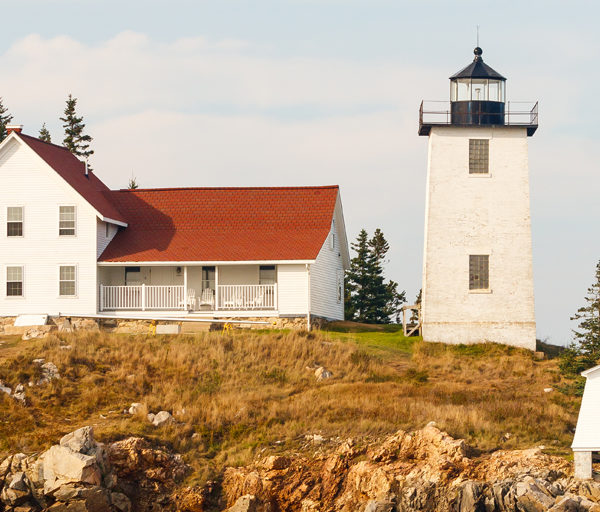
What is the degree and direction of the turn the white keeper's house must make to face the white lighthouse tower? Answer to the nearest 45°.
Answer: approximately 90° to its left

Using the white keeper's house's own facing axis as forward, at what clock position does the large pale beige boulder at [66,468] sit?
The large pale beige boulder is roughly at 12 o'clock from the white keeper's house.

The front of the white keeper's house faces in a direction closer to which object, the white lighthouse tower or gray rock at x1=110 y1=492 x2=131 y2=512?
the gray rock

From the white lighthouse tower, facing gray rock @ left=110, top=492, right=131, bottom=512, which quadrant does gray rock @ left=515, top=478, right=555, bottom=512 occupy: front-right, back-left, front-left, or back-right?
front-left

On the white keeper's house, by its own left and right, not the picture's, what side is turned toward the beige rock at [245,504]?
front

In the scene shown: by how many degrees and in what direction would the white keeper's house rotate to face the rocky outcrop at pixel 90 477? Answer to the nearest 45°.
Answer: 0° — it already faces it

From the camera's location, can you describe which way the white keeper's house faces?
facing the viewer

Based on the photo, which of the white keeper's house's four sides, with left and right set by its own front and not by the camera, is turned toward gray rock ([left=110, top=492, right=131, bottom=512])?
front

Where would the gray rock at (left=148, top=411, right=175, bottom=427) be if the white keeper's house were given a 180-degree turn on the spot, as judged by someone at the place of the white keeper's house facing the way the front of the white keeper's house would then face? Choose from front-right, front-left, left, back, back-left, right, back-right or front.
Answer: back

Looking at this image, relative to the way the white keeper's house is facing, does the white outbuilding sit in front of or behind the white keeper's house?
in front

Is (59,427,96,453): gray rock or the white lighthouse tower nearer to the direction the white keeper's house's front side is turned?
the gray rock

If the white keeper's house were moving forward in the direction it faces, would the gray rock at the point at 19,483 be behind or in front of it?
in front
